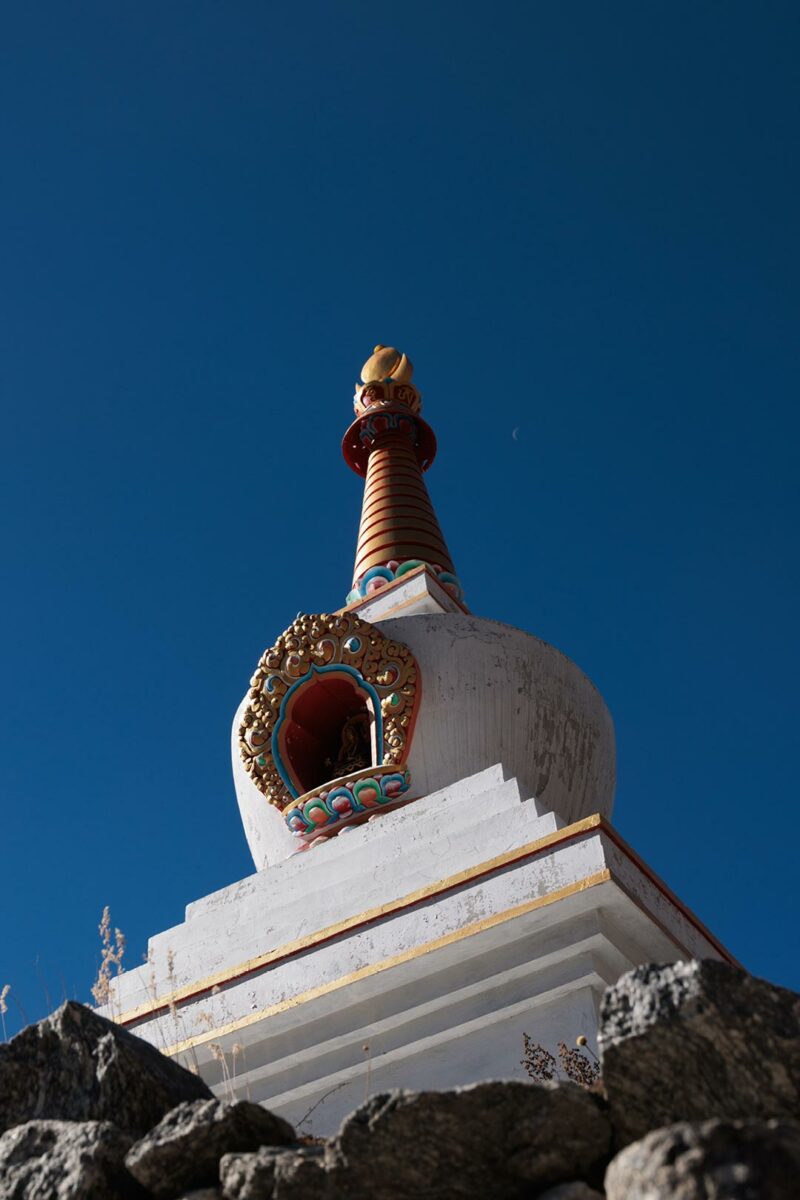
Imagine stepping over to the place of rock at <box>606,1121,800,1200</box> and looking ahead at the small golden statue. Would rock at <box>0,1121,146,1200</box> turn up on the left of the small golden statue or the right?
left

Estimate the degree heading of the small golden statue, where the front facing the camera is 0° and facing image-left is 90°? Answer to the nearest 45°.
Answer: approximately 45°

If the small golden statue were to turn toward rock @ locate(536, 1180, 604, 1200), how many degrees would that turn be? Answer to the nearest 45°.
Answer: approximately 45° to its left

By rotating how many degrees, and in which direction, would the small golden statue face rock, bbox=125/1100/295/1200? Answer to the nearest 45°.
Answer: approximately 45° to its left

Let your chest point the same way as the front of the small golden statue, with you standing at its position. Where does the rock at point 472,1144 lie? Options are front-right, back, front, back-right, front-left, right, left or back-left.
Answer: front-left

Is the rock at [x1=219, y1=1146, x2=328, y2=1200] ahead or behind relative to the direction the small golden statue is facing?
ahead

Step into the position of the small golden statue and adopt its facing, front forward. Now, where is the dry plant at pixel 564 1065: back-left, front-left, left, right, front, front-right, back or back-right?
front-left

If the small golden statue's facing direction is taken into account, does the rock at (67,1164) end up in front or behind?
in front
